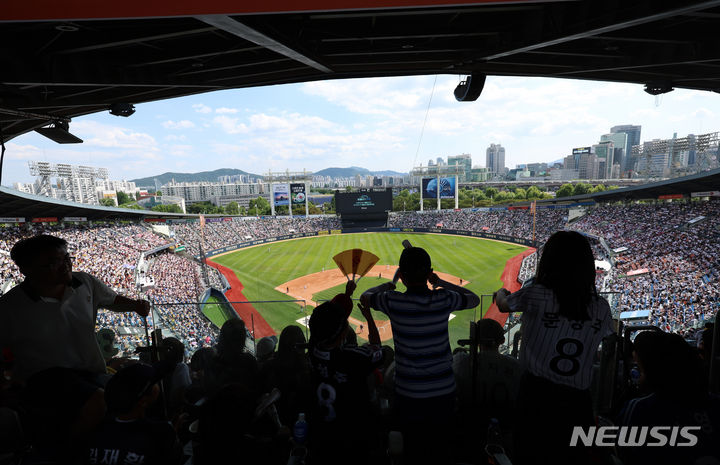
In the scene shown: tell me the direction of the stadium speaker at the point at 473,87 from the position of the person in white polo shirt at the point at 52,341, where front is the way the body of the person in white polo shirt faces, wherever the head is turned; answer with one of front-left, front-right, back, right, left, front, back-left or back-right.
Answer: front-left

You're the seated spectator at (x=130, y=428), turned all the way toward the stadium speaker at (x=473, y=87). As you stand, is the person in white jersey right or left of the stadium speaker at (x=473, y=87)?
right

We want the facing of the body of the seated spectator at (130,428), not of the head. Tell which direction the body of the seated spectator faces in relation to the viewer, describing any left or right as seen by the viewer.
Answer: facing away from the viewer and to the right of the viewer

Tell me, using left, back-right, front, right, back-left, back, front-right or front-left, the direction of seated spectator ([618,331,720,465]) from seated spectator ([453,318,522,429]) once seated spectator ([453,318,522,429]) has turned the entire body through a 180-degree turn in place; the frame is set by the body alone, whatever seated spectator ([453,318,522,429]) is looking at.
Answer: front-left

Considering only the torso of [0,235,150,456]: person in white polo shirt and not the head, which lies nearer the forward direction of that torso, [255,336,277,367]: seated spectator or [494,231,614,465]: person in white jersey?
the person in white jersey

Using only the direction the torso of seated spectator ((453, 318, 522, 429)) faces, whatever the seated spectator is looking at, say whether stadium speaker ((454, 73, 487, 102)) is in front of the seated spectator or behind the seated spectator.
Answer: in front

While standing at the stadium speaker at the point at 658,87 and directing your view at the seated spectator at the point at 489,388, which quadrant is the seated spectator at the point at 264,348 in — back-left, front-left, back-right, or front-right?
front-right

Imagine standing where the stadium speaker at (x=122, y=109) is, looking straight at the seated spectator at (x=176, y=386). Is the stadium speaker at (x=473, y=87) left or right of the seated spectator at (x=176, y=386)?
left

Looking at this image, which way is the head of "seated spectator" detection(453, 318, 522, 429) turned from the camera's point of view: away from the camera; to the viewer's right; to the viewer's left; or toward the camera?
away from the camera

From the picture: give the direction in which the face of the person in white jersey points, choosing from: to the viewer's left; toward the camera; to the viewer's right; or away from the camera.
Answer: away from the camera

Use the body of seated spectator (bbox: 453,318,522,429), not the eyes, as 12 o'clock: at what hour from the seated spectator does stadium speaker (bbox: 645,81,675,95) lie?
The stadium speaker is roughly at 1 o'clock from the seated spectator.

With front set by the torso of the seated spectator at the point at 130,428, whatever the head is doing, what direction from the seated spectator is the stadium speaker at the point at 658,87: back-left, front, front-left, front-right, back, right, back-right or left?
front-right

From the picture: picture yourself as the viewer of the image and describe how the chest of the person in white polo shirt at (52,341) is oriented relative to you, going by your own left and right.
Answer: facing the viewer and to the right of the viewer

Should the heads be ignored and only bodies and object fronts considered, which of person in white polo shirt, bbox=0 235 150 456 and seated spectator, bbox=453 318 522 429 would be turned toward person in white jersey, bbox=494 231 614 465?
the person in white polo shirt

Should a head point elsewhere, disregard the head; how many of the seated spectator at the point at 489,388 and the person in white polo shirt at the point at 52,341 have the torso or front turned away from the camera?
1

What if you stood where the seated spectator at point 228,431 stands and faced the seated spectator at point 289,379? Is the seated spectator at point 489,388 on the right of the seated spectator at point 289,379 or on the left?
right

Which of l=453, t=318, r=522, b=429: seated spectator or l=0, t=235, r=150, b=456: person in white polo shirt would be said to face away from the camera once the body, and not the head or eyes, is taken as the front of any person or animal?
the seated spectator

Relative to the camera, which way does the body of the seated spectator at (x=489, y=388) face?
away from the camera
